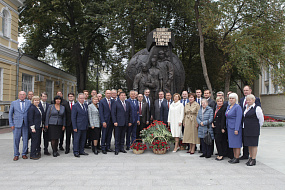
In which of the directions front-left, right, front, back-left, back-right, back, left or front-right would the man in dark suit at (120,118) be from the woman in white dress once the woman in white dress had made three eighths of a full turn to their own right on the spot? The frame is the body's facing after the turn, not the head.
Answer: front-left

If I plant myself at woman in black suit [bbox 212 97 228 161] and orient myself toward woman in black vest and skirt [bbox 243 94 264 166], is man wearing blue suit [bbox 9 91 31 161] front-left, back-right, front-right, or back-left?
back-right

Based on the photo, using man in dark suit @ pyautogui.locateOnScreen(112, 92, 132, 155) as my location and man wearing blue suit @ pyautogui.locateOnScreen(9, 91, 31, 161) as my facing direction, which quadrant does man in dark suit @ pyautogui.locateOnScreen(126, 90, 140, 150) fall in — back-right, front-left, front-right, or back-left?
back-right

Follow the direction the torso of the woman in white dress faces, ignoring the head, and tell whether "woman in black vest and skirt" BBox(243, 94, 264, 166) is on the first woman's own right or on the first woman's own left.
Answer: on the first woman's own left

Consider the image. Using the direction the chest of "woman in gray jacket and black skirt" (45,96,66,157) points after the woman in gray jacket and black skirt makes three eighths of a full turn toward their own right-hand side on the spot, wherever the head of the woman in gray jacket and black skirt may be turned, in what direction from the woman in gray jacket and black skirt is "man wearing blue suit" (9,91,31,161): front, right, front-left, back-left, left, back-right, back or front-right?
front-left

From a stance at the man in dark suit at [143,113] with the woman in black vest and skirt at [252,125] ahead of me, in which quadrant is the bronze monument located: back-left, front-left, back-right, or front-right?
back-left

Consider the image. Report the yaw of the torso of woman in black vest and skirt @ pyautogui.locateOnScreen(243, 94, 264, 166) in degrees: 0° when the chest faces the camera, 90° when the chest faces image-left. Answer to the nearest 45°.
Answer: approximately 45°

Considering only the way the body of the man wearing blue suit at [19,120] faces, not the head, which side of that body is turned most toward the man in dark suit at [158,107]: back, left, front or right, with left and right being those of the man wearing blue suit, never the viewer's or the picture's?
left

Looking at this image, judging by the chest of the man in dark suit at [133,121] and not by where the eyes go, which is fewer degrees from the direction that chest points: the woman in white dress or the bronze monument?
the woman in white dress

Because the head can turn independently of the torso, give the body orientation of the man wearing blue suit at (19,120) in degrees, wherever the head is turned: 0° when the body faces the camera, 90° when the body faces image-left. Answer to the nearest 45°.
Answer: approximately 0°

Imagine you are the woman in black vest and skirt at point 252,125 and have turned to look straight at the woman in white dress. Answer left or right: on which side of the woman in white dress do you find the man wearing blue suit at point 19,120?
left

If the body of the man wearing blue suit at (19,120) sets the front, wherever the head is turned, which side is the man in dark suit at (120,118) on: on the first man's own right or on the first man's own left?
on the first man's own left

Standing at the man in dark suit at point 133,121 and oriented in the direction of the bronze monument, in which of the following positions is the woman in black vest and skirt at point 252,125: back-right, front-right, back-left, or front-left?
back-right
